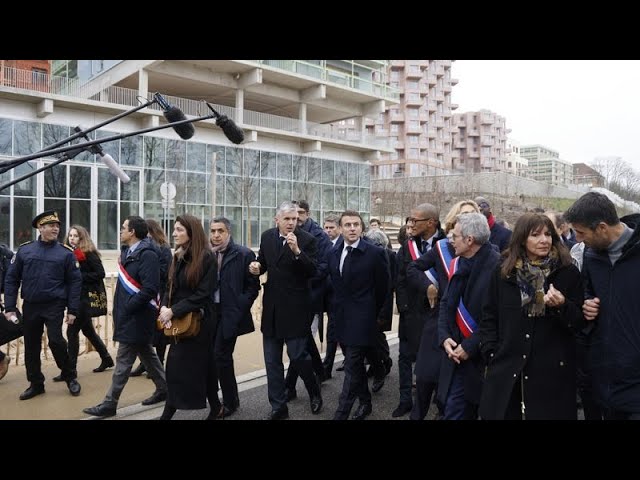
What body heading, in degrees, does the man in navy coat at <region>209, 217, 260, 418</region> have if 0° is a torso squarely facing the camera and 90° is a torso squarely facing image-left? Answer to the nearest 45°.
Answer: approximately 45°

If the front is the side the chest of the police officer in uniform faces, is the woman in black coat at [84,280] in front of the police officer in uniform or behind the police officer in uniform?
behind

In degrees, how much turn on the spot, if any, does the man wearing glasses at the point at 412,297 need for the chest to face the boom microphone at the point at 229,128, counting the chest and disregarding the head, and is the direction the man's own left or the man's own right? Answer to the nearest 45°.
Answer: approximately 45° to the man's own right

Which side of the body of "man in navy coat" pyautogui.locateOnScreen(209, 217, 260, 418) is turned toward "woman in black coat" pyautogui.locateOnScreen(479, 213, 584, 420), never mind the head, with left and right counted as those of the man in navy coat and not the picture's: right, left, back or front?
left

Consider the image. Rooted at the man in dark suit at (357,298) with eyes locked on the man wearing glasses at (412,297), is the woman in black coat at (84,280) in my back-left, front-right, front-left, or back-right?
back-left
